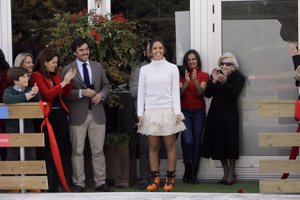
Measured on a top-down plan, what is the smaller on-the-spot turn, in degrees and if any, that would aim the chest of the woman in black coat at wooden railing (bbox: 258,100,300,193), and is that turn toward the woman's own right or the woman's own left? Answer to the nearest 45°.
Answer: approximately 90° to the woman's own left

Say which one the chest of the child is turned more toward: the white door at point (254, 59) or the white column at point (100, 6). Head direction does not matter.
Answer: the white door

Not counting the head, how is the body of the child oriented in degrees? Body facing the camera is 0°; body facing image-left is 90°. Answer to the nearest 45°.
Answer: approximately 315°

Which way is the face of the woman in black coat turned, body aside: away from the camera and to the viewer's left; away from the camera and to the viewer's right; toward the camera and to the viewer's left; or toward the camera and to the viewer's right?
toward the camera and to the viewer's left

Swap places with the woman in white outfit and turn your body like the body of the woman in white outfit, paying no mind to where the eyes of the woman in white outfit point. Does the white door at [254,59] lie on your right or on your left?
on your left

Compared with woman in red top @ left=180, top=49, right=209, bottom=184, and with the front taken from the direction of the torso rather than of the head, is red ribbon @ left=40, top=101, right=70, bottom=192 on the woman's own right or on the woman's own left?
on the woman's own right

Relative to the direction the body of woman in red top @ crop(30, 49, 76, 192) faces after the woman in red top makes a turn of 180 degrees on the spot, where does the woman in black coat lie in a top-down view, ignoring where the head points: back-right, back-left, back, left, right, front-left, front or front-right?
back-right
